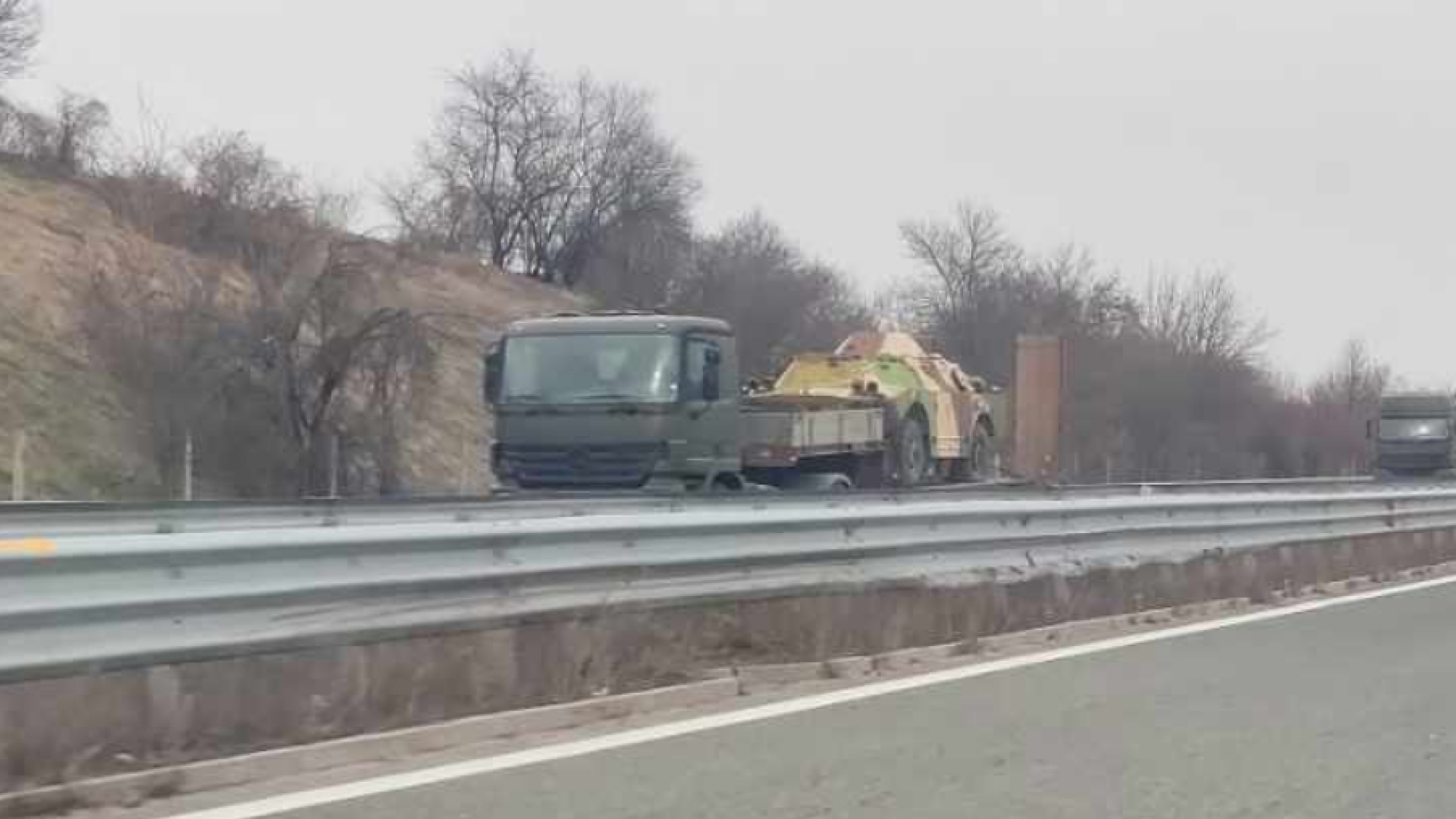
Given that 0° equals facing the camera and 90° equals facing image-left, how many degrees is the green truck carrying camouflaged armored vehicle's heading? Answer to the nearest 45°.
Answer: approximately 45°

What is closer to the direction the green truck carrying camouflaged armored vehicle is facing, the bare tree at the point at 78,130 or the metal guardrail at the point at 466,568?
the metal guardrail

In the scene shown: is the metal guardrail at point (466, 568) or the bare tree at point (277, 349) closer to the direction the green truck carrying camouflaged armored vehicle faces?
the metal guardrail

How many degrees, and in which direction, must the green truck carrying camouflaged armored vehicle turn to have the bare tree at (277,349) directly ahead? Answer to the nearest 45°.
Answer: approximately 90° to its right

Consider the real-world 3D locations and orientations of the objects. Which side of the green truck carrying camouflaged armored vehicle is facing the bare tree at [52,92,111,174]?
right
